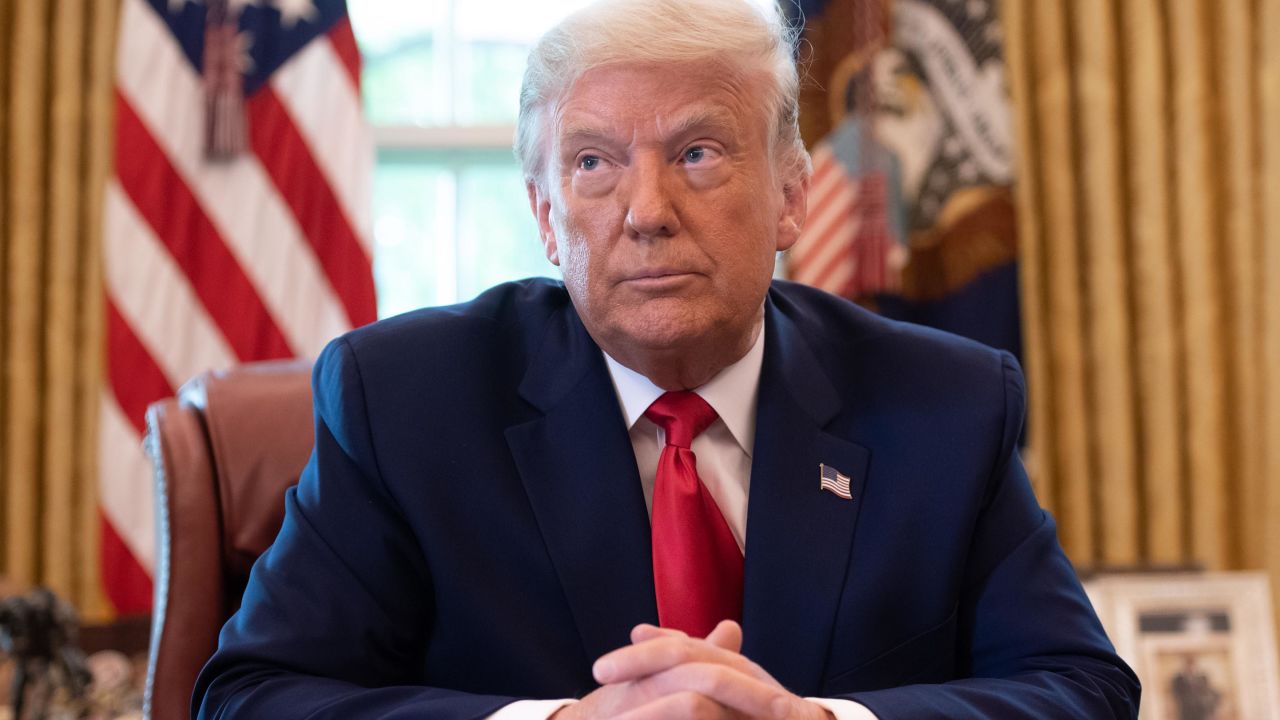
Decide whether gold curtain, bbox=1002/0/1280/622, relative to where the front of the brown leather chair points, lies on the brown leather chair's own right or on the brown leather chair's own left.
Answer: on the brown leather chair's own left

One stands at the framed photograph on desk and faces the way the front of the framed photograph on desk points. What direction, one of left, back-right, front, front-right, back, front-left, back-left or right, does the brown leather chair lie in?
front-right

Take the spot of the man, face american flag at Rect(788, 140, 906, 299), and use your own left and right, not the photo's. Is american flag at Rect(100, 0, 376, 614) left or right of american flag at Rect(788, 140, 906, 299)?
left

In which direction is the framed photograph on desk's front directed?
toward the camera

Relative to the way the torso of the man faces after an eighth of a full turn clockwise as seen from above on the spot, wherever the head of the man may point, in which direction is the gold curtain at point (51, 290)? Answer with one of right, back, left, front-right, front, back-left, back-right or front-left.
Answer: right

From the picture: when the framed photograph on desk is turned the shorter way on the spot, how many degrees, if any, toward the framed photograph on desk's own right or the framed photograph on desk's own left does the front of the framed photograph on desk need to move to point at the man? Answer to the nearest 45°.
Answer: approximately 45° to the framed photograph on desk's own right

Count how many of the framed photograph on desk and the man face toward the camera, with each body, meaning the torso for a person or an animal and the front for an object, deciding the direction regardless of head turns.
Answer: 2

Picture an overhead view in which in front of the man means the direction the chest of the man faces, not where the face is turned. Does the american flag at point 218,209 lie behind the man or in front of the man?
behind

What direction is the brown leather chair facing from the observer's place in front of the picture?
facing the viewer and to the right of the viewer

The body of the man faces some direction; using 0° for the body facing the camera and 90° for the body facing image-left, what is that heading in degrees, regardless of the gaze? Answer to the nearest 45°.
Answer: approximately 0°

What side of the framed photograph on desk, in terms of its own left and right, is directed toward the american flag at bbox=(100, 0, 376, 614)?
right

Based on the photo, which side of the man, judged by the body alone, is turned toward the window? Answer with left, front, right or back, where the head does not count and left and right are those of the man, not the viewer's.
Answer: back

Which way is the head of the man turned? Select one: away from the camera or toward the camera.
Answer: toward the camera

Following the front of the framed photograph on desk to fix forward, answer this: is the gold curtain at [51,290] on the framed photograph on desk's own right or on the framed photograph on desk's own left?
on the framed photograph on desk's own right
